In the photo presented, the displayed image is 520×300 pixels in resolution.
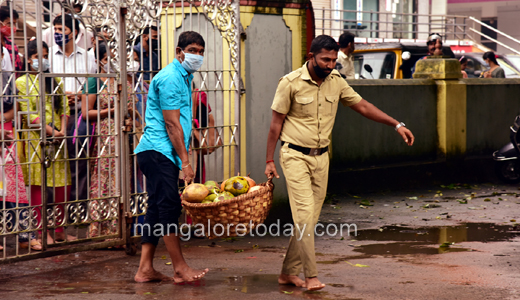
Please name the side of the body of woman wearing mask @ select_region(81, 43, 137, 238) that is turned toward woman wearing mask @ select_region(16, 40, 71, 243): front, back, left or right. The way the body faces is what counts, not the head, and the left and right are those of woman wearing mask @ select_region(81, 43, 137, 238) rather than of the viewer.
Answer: right

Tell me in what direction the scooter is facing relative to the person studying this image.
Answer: facing to the left of the viewer

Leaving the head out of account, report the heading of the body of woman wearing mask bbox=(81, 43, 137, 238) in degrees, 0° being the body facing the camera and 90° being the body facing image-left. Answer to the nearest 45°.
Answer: approximately 315°

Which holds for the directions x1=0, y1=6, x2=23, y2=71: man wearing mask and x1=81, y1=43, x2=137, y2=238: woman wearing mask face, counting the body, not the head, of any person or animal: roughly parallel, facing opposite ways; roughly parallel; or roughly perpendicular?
roughly parallel

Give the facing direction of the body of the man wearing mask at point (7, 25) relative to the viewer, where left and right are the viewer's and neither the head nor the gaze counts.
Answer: facing the viewer and to the right of the viewer

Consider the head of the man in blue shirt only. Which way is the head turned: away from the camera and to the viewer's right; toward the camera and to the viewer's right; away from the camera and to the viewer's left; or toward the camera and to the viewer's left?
toward the camera and to the viewer's right

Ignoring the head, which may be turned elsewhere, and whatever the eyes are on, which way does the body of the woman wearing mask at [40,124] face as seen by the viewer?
toward the camera

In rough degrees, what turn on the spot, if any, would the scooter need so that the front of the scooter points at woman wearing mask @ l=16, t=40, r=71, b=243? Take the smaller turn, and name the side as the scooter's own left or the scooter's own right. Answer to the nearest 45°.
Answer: approximately 45° to the scooter's own left

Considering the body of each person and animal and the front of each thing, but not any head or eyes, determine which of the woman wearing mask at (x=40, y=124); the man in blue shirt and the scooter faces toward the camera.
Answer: the woman wearing mask

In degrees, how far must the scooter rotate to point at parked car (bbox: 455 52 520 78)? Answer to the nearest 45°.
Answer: approximately 90° to its right

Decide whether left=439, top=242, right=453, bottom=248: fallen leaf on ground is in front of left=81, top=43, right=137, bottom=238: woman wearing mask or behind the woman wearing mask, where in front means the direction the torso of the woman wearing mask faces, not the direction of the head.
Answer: in front

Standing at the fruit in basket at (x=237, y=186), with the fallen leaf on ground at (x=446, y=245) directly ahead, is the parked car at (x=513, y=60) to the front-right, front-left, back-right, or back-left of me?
front-left

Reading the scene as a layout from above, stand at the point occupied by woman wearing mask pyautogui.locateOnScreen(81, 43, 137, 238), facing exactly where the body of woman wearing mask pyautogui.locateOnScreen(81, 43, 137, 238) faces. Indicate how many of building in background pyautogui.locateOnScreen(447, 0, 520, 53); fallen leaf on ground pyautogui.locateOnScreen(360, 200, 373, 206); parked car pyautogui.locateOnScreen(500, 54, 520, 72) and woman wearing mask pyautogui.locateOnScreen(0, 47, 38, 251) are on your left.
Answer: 3

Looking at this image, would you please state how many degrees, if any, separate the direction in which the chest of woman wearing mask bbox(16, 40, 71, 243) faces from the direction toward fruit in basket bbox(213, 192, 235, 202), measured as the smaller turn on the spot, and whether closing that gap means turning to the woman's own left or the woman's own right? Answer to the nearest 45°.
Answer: approximately 45° to the woman's own left

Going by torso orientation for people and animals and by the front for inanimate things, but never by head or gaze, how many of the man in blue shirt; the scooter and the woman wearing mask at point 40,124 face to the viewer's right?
1
